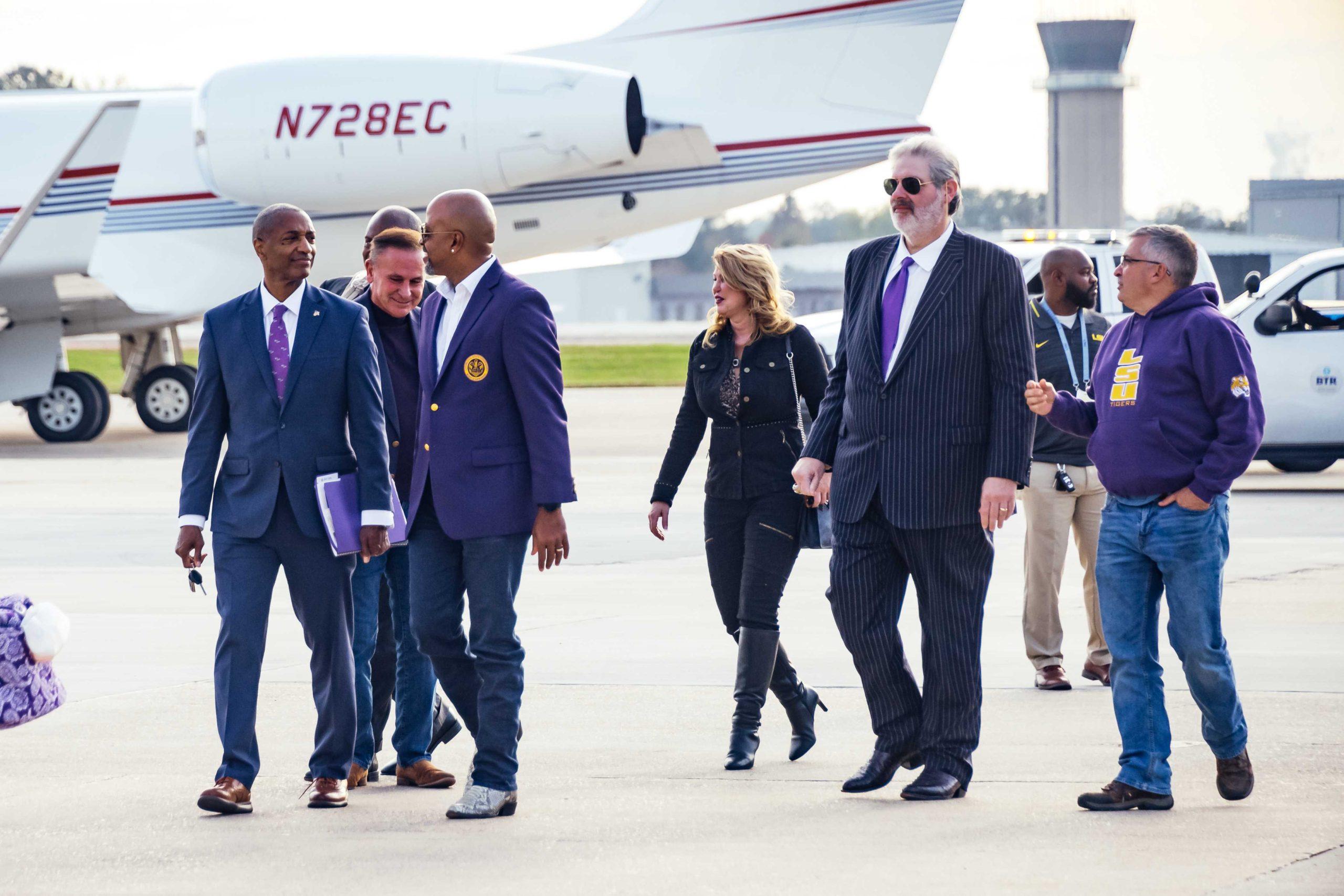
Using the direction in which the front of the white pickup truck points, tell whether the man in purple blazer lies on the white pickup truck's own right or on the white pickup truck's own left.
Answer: on the white pickup truck's own left

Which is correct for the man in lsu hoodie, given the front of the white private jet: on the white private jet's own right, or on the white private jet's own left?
on the white private jet's own left

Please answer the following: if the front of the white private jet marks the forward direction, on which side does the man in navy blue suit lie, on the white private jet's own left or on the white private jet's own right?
on the white private jet's own left

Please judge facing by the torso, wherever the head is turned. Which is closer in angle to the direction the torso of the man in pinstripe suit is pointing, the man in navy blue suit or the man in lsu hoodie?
the man in navy blue suit

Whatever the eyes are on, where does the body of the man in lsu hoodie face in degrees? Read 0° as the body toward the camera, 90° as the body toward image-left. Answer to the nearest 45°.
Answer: approximately 45°

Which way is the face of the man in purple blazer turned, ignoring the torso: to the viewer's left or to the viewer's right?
to the viewer's left

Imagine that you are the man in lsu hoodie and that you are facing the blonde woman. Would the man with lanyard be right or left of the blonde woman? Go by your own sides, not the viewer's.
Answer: right

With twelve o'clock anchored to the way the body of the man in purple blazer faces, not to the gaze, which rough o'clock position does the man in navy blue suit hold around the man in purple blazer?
The man in navy blue suit is roughly at 2 o'clock from the man in purple blazer.

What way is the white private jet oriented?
to the viewer's left

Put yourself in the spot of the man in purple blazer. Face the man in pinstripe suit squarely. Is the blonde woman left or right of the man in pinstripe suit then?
left

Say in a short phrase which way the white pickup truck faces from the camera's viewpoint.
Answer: facing to the left of the viewer
